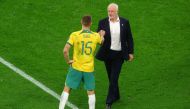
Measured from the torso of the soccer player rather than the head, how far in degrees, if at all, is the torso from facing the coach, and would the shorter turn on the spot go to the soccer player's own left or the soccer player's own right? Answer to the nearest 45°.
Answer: approximately 45° to the soccer player's own right

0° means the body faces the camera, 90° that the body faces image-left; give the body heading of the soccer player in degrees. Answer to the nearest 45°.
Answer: approximately 180°
